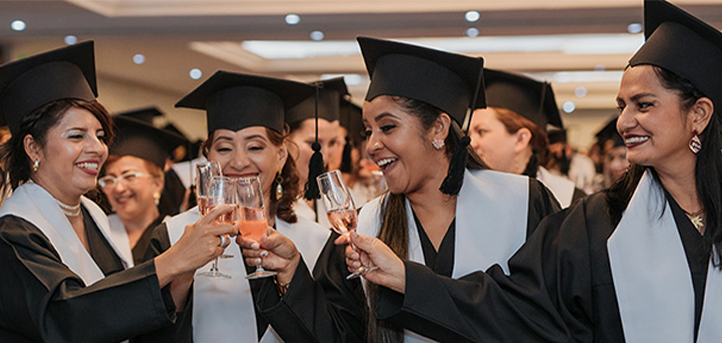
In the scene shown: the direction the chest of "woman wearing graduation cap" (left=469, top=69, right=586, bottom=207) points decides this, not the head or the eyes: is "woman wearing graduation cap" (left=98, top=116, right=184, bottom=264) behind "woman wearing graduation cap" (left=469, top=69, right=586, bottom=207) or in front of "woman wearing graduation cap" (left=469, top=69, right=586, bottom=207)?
in front

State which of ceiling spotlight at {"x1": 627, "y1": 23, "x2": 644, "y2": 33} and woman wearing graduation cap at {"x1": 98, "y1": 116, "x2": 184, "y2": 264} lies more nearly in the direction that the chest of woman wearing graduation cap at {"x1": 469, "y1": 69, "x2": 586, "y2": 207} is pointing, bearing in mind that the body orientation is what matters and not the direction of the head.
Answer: the woman wearing graduation cap

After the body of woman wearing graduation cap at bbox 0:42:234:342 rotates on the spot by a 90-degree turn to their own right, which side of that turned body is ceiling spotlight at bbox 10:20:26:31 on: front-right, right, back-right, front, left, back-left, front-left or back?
back-right

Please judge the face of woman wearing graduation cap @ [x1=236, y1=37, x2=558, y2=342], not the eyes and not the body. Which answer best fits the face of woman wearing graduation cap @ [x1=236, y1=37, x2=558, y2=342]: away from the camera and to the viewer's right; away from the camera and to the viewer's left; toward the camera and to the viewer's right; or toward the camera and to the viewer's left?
toward the camera and to the viewer's left

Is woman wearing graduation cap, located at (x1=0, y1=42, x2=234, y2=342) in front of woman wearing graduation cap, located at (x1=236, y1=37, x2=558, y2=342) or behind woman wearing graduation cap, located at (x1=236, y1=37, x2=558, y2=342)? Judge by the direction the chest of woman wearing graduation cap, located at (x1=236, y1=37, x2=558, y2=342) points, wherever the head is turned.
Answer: in front

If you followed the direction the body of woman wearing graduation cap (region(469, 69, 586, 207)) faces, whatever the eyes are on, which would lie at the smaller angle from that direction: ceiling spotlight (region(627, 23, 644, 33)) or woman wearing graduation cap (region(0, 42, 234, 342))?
the woman wearing graduation cap

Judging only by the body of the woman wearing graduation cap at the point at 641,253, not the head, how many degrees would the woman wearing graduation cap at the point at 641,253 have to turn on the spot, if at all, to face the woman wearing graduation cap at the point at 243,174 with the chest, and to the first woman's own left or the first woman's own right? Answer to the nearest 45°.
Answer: approximately 45° to the first woman's own right

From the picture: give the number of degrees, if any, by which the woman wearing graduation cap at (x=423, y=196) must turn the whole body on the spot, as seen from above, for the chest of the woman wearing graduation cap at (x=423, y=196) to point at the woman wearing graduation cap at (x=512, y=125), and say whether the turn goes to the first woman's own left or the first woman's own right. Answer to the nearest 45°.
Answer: approximately 135° to the first woman's own right

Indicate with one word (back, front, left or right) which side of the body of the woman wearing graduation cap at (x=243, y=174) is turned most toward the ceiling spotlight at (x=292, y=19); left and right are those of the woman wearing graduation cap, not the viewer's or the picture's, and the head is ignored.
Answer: back

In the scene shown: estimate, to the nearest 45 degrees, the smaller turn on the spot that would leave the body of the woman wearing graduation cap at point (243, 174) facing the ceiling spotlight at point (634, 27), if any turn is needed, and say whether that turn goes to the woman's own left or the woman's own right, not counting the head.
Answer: approximately 135° to the woman's own left

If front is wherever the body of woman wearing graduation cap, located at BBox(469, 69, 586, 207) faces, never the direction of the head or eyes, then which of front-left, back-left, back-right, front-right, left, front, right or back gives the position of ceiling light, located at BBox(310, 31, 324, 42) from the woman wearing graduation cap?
front-right
